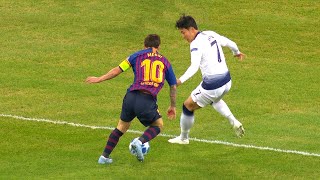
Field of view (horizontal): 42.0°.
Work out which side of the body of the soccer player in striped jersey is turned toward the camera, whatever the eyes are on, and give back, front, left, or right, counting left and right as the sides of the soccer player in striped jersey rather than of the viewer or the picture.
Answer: back

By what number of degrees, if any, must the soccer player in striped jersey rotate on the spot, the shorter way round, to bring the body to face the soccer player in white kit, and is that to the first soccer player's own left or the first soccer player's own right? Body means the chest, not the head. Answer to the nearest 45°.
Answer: approximately 45° to the first soccer player's own right
